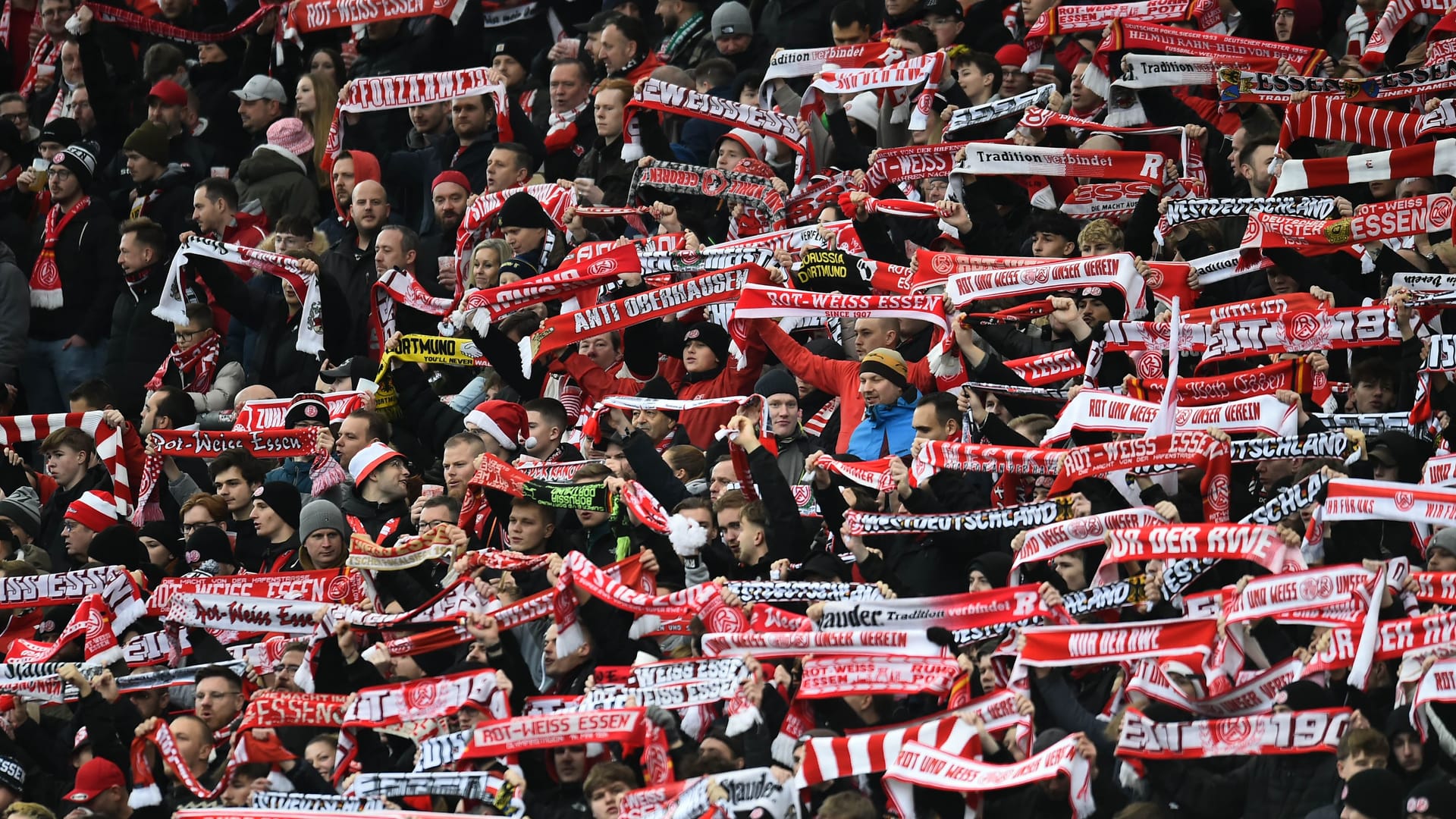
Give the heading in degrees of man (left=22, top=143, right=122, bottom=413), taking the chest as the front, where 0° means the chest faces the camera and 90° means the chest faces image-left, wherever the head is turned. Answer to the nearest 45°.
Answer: approximately 45°
